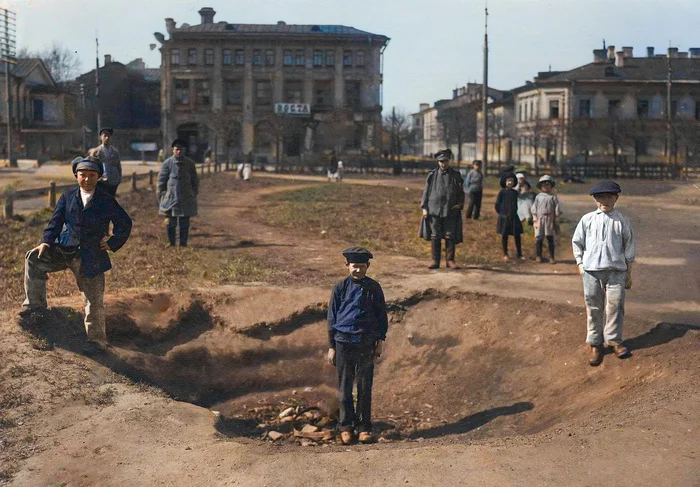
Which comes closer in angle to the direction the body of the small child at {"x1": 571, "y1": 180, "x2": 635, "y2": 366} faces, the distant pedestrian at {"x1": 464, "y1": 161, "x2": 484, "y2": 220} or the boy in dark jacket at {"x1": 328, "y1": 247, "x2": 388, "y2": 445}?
the boy in dark jacket

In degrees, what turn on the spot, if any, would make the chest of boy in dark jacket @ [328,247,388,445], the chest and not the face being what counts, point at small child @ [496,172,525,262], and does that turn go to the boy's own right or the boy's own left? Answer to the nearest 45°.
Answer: approximately 180°

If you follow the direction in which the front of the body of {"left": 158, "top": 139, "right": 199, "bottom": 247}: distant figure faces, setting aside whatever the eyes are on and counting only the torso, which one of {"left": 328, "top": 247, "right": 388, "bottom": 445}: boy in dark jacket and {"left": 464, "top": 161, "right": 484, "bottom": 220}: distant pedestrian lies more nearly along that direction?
the boy in dark jacket

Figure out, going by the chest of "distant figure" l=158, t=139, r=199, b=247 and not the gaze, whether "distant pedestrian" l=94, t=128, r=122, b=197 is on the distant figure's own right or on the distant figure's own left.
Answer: on the distant figure's own right

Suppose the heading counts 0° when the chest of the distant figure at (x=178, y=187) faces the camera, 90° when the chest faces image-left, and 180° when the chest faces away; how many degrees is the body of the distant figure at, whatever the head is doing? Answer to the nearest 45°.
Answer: approximately 0°

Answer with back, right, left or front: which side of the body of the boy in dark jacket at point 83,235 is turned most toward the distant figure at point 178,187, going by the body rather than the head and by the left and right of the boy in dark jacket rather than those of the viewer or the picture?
back

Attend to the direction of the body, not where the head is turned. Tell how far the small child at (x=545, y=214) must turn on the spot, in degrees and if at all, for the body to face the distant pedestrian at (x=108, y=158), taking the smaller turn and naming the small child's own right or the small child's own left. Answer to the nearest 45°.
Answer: approximately 90° to the small child's own right
